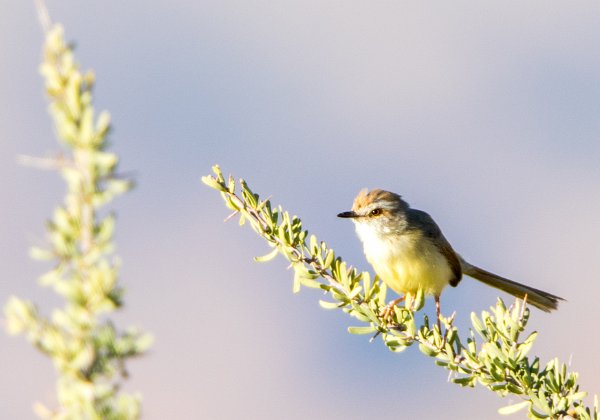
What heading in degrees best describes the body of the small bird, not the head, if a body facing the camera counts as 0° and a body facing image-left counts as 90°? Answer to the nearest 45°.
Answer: approximately 45°
